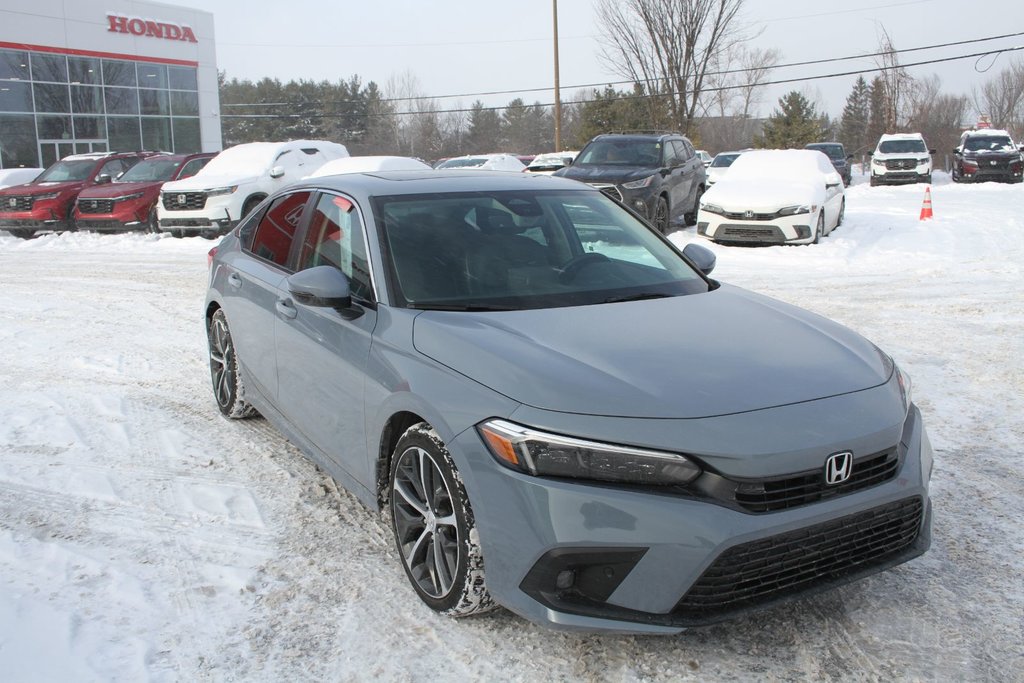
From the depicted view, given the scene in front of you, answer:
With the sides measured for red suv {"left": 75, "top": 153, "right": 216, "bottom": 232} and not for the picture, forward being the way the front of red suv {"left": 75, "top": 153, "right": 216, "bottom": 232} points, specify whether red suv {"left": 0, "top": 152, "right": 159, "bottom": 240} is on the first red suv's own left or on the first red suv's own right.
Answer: on the first red suv's own right

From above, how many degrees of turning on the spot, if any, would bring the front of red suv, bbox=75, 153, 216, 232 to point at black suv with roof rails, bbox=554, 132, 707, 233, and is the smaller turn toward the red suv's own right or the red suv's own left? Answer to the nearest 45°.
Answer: approximately 90° to the red suv's own left

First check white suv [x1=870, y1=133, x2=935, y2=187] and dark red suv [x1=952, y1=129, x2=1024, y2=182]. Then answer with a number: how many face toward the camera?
2

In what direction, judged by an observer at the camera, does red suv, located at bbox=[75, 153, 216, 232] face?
facing the viewer and to the left of the viewer

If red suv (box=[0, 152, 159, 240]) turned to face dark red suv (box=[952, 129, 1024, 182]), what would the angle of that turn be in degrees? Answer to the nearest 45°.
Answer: approximately 135° to its left

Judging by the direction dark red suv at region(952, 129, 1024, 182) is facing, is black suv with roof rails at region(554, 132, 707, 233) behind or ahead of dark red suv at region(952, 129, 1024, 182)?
ahead

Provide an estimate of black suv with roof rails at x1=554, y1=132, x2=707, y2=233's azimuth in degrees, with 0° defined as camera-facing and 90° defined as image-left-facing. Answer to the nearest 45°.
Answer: approximately 45°

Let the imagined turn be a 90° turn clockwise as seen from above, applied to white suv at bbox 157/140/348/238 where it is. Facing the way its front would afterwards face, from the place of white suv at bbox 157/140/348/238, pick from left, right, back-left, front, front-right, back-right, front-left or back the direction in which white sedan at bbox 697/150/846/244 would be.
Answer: back

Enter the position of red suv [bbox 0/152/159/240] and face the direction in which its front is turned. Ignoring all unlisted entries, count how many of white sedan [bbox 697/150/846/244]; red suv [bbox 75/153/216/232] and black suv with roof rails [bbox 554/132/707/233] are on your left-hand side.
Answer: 3

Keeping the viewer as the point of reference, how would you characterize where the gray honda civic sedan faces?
facing the viewer and to the right of the viewer

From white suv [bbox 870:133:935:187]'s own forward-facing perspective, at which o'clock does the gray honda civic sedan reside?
The gray honda civic sedan is roughly at 12 o'clock from the white suv.

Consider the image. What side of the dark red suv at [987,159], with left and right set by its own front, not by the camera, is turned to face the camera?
front

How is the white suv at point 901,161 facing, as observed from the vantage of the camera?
facing the viewer
